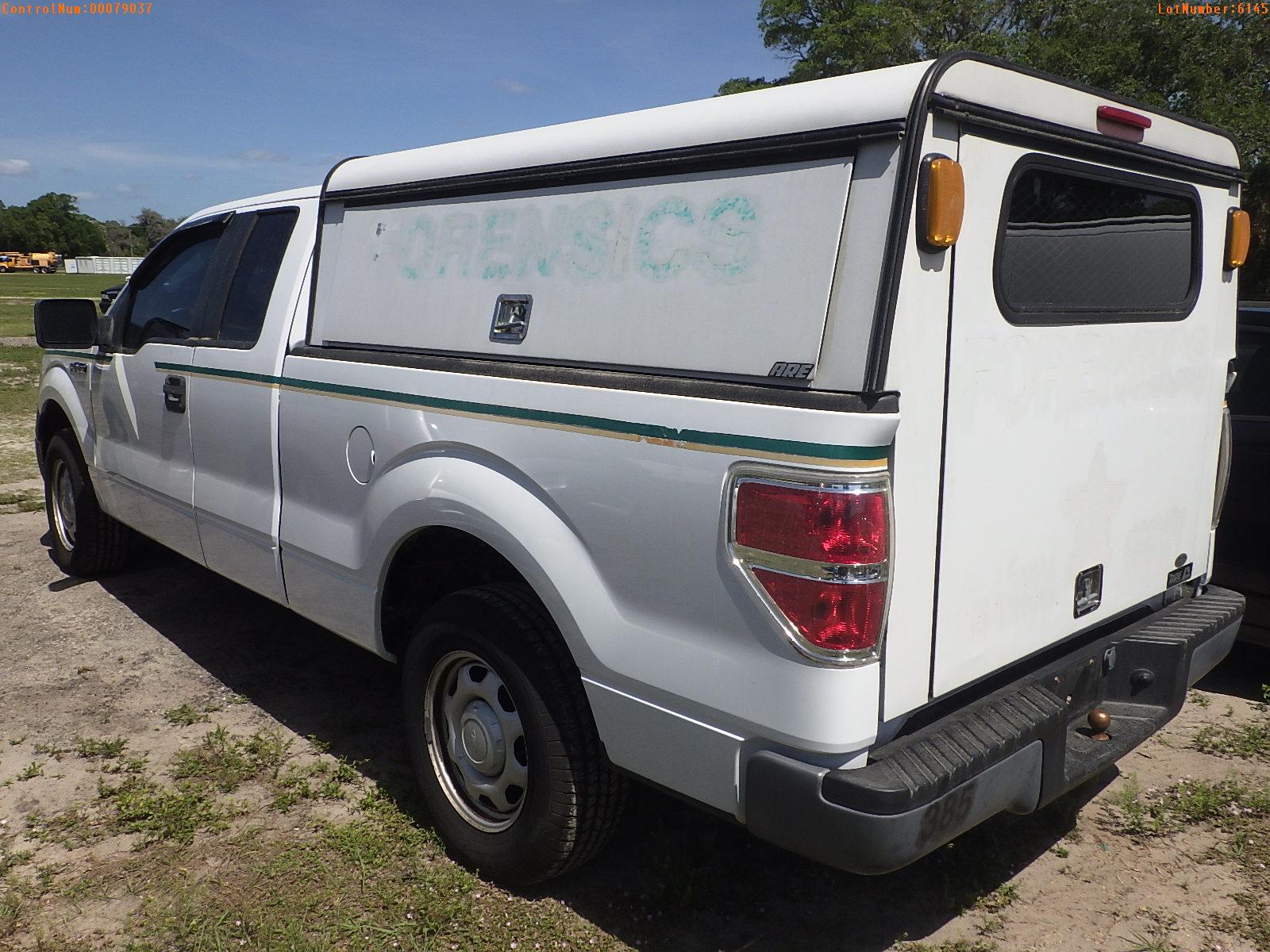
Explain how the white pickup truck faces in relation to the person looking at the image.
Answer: facing away from the viewer and to the left of the viewer
